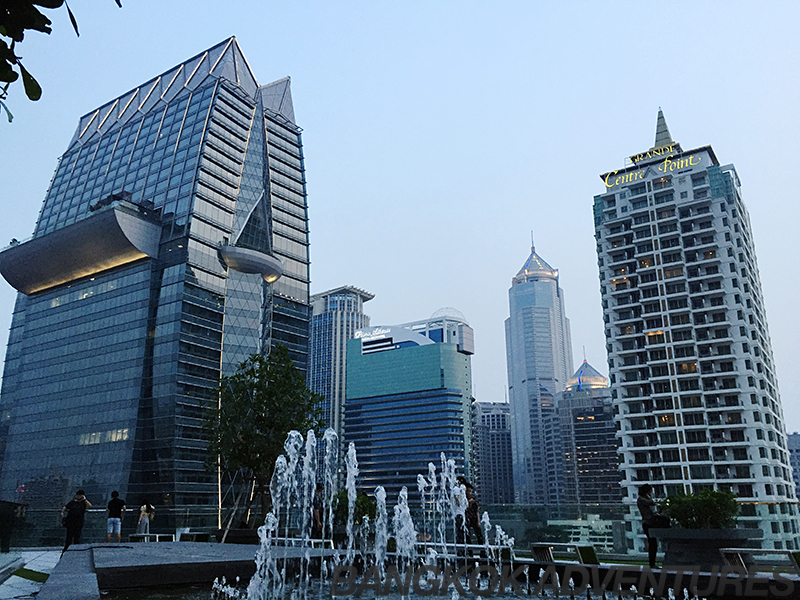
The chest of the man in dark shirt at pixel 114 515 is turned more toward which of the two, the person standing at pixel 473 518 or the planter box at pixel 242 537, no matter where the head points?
the planter box

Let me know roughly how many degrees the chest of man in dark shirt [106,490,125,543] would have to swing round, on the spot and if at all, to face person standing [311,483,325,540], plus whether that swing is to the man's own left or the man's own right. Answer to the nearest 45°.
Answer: approximately 135° to the man's own right

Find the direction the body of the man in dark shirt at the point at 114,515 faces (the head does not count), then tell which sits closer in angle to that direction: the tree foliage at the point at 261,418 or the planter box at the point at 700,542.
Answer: the tree foliage

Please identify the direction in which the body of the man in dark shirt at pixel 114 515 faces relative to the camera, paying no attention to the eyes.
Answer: away from the camera

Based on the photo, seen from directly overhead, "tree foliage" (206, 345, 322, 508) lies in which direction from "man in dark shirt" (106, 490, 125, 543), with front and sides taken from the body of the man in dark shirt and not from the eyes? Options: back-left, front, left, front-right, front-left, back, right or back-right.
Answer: front-right

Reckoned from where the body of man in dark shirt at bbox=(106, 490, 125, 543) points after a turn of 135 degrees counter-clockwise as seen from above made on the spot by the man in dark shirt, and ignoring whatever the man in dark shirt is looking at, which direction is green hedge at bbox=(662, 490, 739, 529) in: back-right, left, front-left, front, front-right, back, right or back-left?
left

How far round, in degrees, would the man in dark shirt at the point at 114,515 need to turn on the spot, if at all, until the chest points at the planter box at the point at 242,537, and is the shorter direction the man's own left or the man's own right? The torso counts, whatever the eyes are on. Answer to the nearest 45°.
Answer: approximately 45° to the man's own right

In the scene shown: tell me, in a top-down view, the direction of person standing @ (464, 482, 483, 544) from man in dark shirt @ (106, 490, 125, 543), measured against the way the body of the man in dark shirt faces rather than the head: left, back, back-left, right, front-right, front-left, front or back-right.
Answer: back-right

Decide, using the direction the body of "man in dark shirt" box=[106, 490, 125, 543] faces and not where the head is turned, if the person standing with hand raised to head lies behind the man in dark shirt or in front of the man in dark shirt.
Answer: behind

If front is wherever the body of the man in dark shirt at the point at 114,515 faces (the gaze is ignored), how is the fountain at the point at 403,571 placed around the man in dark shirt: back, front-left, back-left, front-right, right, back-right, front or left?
back-right

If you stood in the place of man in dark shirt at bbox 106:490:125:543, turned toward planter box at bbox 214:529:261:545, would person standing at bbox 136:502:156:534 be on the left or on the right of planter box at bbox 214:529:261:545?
left
